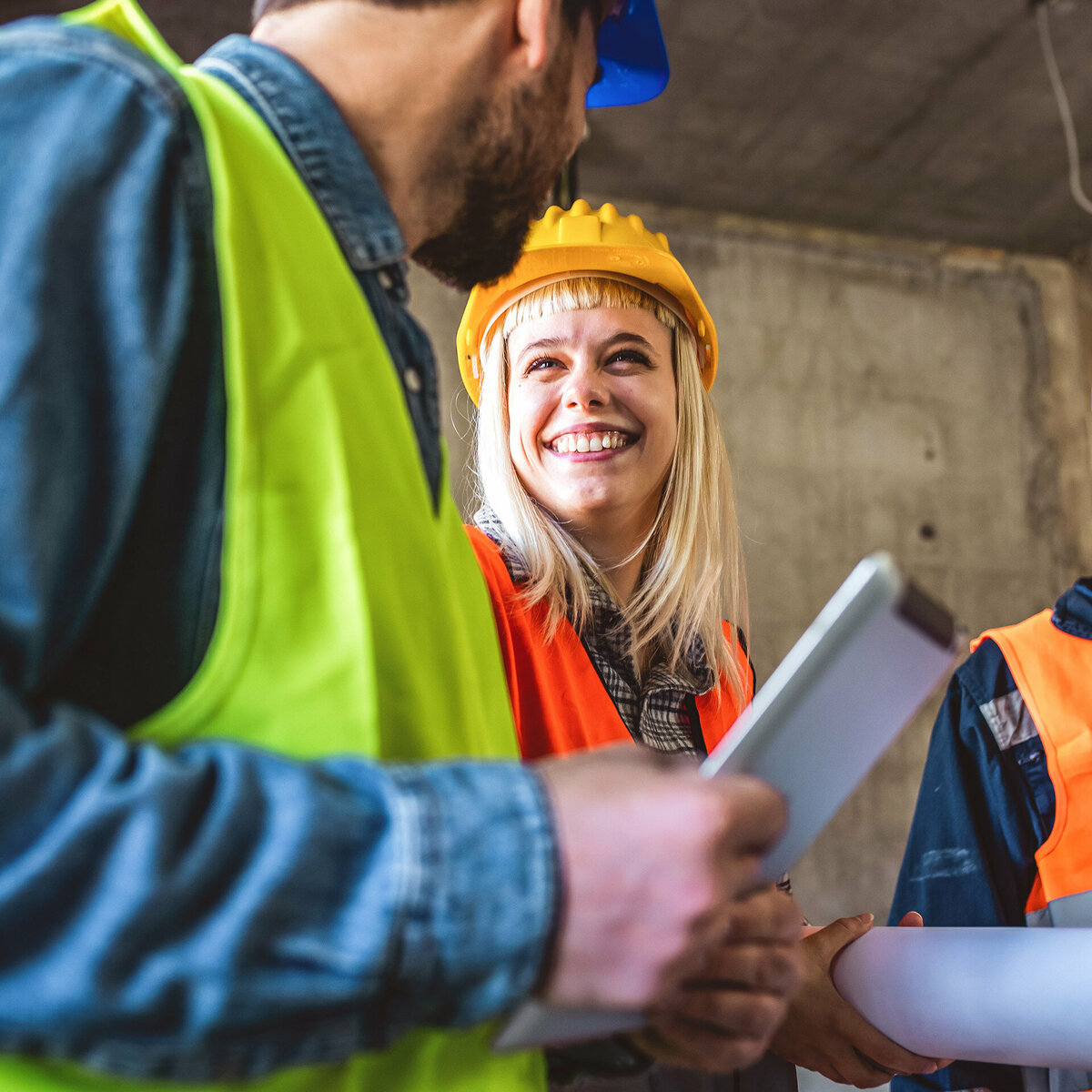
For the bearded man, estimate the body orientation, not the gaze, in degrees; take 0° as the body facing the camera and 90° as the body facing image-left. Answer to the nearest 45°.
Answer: approximately 270°

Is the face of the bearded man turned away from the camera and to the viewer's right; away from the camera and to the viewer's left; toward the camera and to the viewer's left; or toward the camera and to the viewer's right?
away from the camera and to the viewer's right

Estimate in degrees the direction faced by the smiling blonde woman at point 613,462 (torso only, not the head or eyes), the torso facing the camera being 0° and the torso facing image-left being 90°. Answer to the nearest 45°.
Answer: approximately 0°

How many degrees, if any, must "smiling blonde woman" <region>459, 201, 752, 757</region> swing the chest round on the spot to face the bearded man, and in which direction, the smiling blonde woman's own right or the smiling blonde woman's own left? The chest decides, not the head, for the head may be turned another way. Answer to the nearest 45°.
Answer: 0° — they already face them
